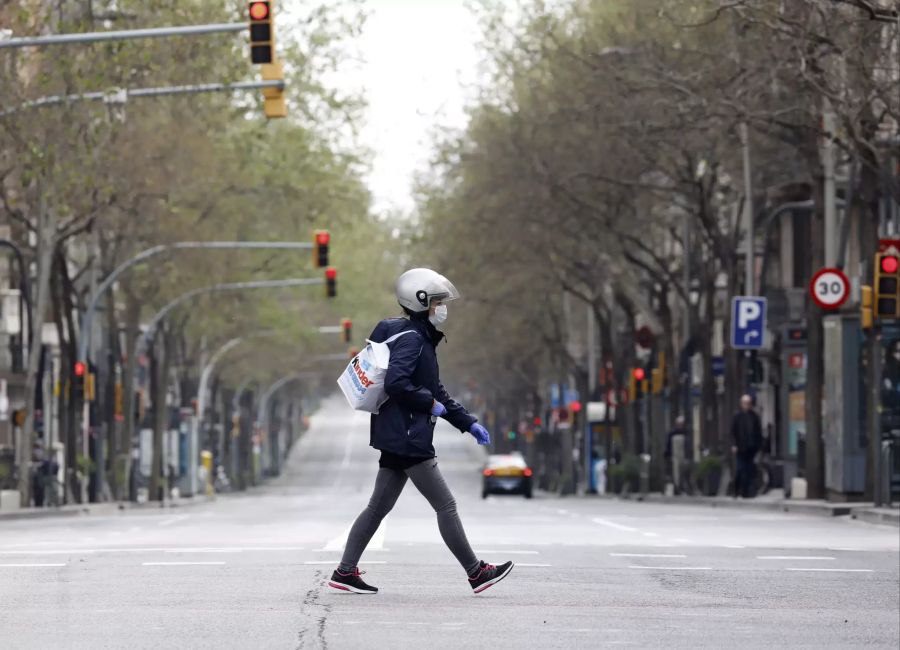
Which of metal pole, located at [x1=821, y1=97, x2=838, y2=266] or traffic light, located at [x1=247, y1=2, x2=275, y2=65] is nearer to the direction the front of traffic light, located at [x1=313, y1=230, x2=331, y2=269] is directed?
the traffic light

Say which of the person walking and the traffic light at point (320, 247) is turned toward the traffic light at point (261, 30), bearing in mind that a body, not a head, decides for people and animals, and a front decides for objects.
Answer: the traffic light at point (320, 247)

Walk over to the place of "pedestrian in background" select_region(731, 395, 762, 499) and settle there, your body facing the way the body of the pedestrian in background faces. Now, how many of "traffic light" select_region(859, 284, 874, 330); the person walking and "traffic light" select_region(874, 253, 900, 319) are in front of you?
3

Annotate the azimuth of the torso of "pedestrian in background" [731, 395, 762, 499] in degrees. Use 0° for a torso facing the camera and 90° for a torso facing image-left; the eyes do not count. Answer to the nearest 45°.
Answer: approximately 0°

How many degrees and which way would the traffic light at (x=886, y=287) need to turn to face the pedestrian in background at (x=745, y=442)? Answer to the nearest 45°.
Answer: approximately 180°

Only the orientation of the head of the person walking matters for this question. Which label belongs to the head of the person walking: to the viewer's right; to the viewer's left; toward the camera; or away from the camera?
to the viewer's right

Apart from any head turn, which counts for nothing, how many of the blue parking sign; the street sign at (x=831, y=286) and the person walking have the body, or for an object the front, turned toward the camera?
2

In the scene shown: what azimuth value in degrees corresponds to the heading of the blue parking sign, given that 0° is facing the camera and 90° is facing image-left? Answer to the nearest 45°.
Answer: approximately 0°

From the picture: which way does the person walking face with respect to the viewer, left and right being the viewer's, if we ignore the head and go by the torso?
facing to the right of the viewer
